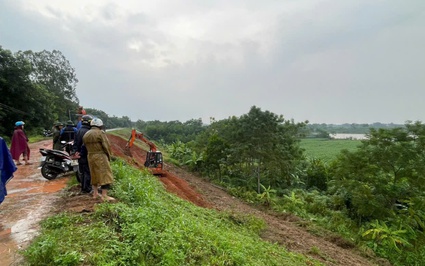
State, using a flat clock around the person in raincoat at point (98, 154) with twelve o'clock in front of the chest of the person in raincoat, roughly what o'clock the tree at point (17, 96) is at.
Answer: The tree is roughly at 10 o'clock from the person in raincoat.

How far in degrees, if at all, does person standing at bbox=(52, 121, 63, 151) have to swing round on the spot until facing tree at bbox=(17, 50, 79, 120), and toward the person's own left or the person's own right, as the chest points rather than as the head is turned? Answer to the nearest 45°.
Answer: approximately 90° to the person's own left

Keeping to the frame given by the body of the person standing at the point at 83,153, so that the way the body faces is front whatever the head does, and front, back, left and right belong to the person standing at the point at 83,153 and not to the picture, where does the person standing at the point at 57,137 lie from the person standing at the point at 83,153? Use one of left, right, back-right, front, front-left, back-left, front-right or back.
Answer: front-left

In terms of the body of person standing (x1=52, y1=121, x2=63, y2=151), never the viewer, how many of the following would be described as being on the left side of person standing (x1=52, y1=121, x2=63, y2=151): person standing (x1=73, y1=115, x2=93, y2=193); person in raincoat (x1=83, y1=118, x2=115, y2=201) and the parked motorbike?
0

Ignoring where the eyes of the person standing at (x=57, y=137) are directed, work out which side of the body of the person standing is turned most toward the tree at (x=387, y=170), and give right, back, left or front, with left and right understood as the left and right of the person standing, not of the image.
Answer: front

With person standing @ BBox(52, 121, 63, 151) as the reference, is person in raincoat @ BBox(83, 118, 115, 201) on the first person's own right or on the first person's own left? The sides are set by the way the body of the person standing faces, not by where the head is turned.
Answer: on the first person's own right

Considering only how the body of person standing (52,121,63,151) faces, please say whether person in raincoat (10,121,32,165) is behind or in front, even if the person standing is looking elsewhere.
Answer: behind

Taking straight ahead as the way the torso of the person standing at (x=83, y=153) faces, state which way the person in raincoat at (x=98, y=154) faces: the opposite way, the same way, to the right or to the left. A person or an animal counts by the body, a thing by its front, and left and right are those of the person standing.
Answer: the same way

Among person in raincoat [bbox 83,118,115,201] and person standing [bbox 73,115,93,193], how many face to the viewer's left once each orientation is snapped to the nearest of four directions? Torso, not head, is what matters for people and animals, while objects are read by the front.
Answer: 0

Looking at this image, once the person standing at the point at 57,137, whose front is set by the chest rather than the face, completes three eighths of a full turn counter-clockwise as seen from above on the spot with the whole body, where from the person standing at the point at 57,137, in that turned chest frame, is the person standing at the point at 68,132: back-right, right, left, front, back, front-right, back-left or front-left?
back

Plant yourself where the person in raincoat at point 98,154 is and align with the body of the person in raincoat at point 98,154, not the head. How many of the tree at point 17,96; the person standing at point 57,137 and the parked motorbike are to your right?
0

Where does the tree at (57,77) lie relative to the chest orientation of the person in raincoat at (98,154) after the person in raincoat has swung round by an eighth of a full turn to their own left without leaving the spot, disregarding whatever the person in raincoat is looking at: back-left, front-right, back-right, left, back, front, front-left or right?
front

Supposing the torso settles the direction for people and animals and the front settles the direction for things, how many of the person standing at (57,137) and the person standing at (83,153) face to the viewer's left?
0
